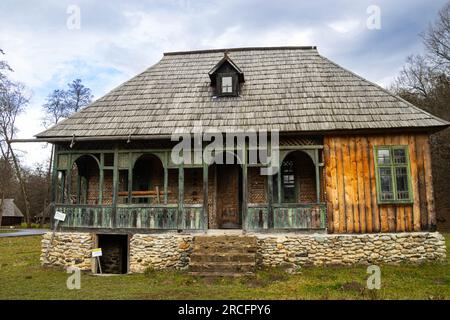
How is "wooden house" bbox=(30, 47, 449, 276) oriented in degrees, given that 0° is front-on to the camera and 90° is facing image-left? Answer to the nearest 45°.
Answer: approximately 0°

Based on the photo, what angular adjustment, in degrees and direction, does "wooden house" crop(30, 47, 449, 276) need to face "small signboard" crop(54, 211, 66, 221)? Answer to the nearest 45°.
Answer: approximately 90° to its right
